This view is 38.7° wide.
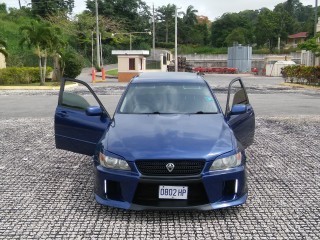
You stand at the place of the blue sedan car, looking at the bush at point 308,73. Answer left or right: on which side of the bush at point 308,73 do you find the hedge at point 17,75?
left

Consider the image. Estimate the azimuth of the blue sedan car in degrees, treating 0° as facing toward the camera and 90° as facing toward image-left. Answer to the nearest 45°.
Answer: approximately 0°

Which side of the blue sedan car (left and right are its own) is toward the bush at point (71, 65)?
back

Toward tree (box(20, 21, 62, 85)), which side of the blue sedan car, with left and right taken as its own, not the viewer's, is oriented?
back

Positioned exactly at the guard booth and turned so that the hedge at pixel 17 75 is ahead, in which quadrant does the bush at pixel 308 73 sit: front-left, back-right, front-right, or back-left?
back-left

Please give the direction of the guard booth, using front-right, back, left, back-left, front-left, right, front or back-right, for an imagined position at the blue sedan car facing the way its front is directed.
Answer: back

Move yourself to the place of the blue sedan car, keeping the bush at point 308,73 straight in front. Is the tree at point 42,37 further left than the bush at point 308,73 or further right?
left

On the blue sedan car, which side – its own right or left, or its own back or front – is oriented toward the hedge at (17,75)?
back

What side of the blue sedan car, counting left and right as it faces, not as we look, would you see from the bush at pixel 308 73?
back
